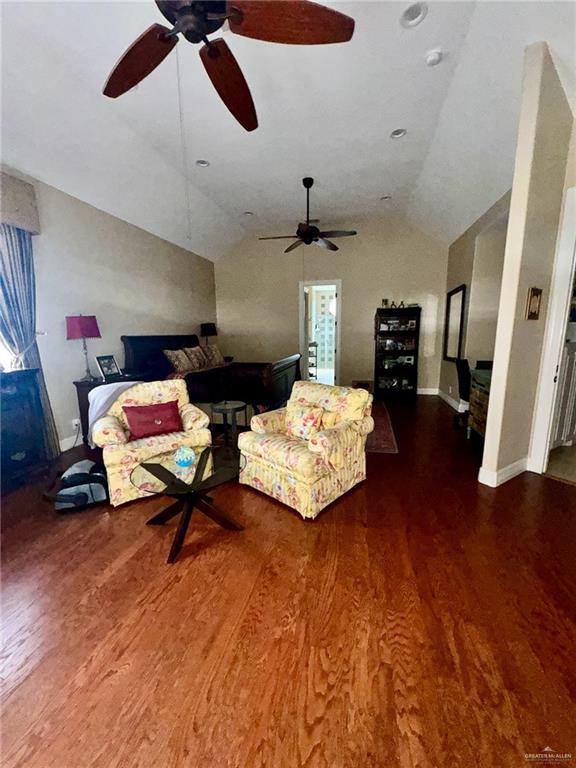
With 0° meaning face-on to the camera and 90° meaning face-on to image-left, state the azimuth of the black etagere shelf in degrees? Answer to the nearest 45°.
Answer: approximately 0°

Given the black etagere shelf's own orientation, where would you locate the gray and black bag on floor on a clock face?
The gray and black bag on floor is roughly at 1 o'clock from the black etagere shelf.

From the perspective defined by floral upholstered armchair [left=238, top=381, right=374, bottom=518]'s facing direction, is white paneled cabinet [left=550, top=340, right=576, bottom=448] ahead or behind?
behind

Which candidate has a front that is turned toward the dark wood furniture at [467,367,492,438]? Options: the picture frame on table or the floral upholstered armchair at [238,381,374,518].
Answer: the picture frame on table

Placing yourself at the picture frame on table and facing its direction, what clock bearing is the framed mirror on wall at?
The framed mirror on wall is roughly at 11 o'clock from the picture frame on table.

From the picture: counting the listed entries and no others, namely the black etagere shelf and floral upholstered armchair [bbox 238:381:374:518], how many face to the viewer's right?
0

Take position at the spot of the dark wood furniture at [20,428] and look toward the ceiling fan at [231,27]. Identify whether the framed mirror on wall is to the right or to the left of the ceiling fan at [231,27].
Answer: left

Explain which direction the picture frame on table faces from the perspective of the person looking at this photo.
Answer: facing the viewer and to the right of the viewer

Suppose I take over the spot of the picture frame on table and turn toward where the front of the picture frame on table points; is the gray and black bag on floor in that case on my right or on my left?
on my right

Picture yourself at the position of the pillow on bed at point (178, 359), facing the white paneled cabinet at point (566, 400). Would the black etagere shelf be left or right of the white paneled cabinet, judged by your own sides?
left

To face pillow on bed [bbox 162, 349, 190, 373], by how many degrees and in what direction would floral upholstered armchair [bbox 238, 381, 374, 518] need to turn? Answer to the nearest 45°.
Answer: approximately 90° to its right

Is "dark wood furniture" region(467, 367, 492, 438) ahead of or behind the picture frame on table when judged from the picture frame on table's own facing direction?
ahead

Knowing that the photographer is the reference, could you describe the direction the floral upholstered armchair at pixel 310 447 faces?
facing the viewer and to the left of the viewer

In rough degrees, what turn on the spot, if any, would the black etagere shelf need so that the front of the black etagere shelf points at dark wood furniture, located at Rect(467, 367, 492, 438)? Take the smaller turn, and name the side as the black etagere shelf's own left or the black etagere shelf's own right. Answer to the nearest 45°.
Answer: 0° — it already faces it

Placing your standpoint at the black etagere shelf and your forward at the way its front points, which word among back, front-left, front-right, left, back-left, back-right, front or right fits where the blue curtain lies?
front-right

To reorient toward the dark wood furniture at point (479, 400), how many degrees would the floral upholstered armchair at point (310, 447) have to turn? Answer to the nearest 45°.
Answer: approximately 180°

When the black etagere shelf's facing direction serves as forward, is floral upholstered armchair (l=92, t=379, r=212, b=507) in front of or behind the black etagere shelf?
in front

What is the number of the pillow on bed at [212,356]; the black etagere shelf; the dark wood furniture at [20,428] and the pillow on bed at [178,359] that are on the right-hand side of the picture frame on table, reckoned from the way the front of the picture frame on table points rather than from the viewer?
1

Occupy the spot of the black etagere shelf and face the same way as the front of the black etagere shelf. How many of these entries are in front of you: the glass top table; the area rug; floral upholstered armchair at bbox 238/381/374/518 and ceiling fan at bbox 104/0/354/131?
4
